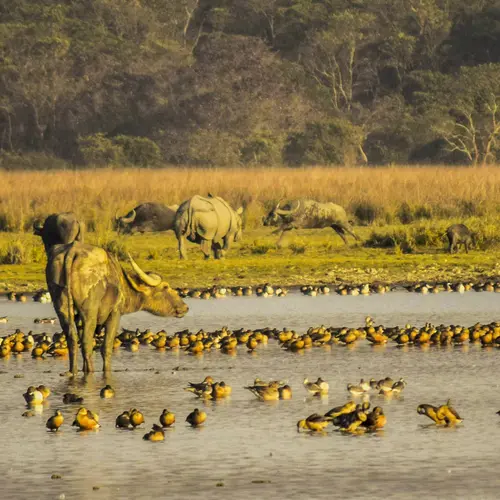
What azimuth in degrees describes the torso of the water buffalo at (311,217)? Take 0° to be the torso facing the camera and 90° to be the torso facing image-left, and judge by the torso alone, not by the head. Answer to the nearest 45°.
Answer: approximately 90°

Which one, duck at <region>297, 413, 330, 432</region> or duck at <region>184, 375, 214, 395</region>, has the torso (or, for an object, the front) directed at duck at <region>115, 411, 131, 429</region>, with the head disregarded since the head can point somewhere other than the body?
duck at <region>297, 413, 330, 432</region>

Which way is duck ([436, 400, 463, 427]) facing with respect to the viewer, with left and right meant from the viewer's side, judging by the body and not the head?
facing to the left of the viewer

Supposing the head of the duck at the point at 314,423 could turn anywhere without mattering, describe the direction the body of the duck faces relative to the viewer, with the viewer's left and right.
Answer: facing to the left of the viewer

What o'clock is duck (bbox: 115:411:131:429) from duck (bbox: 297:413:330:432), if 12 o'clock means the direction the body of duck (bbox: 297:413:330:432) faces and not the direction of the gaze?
duck (bbox: 115:411:131:429) is roughly at 12 o'clock from duck (bbox: 297:413:330:432).

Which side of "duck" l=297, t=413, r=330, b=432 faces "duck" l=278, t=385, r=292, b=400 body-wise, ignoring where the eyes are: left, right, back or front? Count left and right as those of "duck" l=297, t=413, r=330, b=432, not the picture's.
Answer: right
